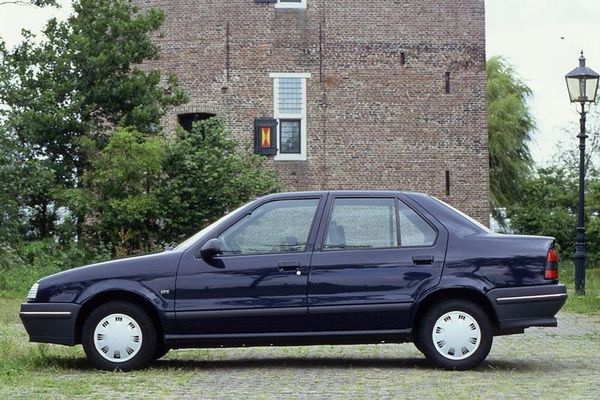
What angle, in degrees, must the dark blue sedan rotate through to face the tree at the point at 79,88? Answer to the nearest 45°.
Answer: approximately 90° to its right

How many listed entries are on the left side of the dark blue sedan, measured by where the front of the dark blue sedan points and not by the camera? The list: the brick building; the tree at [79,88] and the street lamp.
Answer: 0

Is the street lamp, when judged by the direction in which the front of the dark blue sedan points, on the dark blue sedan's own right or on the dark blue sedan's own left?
on the dark blue sedan's own right

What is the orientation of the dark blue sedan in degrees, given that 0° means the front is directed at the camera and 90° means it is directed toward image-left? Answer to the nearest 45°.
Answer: approximately 90°

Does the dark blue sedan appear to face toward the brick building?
no

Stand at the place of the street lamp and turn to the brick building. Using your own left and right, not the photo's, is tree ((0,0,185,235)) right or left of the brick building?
left

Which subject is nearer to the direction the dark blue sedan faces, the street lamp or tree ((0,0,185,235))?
the tree

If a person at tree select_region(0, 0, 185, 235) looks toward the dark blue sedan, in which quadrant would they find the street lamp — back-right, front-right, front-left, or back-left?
front-left
